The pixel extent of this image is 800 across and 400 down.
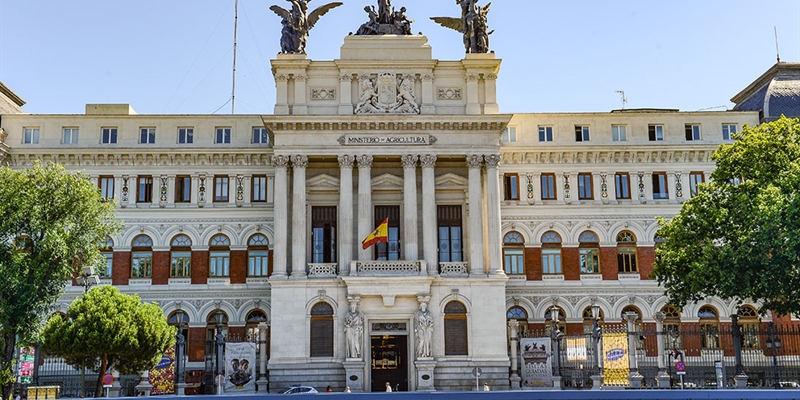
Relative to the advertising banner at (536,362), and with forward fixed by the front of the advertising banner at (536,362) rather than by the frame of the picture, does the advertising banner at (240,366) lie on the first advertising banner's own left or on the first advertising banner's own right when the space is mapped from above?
on the first advertising banner's own right

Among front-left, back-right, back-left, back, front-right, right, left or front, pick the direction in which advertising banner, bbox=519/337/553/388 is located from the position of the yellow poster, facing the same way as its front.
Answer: back-right

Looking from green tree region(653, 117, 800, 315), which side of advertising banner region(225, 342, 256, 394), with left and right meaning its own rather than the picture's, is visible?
left

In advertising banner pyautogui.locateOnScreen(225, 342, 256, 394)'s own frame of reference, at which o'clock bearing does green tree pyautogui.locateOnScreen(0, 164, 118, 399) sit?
The green tree is roughly at 2 o'clock from the advertising banner.

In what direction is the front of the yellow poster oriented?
toward the camera

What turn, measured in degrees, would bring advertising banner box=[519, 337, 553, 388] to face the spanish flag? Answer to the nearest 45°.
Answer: approximately 90° to its right

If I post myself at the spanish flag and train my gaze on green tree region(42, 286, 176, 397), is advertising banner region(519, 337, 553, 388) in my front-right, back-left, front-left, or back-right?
back-left

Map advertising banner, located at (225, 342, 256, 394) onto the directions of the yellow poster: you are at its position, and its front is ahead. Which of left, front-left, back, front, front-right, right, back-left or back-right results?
right

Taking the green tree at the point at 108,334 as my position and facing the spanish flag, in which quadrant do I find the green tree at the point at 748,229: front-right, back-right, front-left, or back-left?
front-right

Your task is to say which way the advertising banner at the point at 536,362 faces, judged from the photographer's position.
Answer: facing the viewer

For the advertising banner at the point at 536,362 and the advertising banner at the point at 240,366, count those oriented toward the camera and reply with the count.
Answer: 2

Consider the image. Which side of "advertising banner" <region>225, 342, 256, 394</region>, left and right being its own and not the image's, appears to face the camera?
front

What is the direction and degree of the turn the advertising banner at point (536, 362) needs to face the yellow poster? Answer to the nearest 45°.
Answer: approximately 45° to its left
